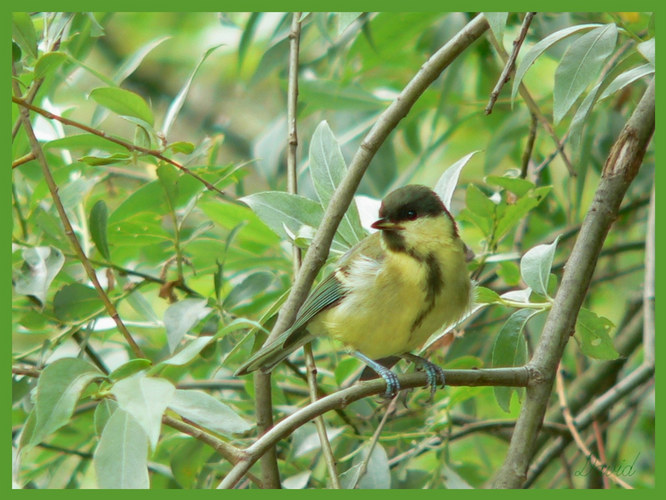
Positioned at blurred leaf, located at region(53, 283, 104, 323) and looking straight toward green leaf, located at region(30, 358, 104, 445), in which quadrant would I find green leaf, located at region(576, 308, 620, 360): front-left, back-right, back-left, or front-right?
front-left

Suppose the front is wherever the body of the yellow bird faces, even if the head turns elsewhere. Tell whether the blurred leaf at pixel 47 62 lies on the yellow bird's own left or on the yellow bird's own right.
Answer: on the yellow bird's own right

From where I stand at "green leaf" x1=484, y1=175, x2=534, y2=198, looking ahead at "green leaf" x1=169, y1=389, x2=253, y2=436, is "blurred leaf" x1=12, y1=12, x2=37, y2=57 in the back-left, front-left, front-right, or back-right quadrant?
front-right

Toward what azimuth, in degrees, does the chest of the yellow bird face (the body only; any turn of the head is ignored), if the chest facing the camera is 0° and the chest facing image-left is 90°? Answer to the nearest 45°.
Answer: approximately 315°
